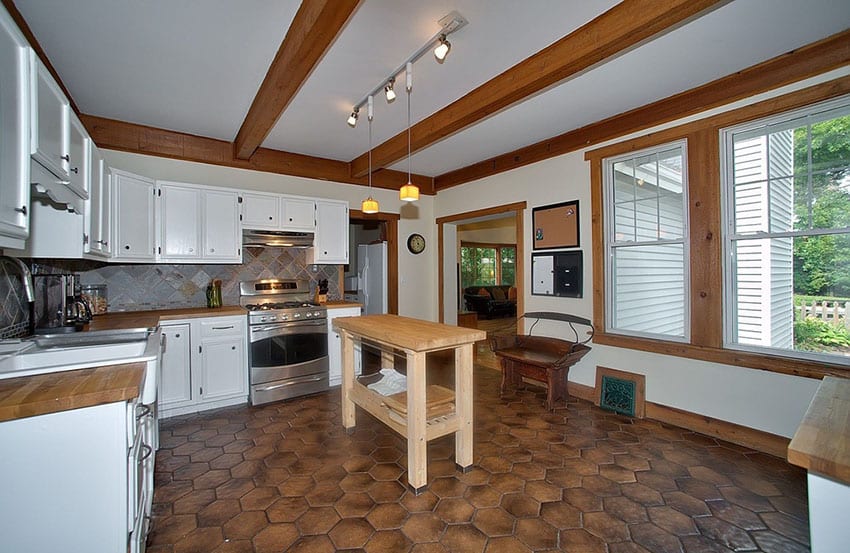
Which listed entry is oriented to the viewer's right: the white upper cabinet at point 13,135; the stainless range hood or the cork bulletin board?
the white upper cabinet

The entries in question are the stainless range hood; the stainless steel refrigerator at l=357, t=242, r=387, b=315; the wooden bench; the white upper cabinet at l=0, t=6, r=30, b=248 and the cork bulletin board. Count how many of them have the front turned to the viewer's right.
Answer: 1

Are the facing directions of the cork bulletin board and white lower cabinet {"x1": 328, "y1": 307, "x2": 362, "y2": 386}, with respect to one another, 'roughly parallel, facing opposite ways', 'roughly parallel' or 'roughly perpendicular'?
roughly perpendicular

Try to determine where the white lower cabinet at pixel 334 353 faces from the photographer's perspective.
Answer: facing the viewer

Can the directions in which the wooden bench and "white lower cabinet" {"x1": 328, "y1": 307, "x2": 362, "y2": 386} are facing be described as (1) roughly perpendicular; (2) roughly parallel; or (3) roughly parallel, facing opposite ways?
roughly perpendicular

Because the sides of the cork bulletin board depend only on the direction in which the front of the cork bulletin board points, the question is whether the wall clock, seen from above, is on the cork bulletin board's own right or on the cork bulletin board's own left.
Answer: on the cork bulletin board's own right

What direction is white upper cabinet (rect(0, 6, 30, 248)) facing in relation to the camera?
to the viewer's right

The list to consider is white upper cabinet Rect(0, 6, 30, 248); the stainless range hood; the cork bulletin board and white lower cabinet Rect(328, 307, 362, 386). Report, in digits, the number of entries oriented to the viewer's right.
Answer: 1

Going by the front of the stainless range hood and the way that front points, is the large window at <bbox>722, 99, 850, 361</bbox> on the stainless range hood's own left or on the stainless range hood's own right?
on the stainless range hood's own left

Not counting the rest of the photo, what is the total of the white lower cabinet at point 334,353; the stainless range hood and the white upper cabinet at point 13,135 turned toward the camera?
2

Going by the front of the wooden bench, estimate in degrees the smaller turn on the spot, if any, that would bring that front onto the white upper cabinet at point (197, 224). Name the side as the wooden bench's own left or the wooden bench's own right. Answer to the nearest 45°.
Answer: approximately 45° to the wooden bench's own right

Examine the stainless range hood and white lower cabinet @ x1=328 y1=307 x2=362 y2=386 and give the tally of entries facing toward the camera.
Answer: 2

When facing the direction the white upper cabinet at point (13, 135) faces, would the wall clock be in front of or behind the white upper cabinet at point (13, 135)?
in front
